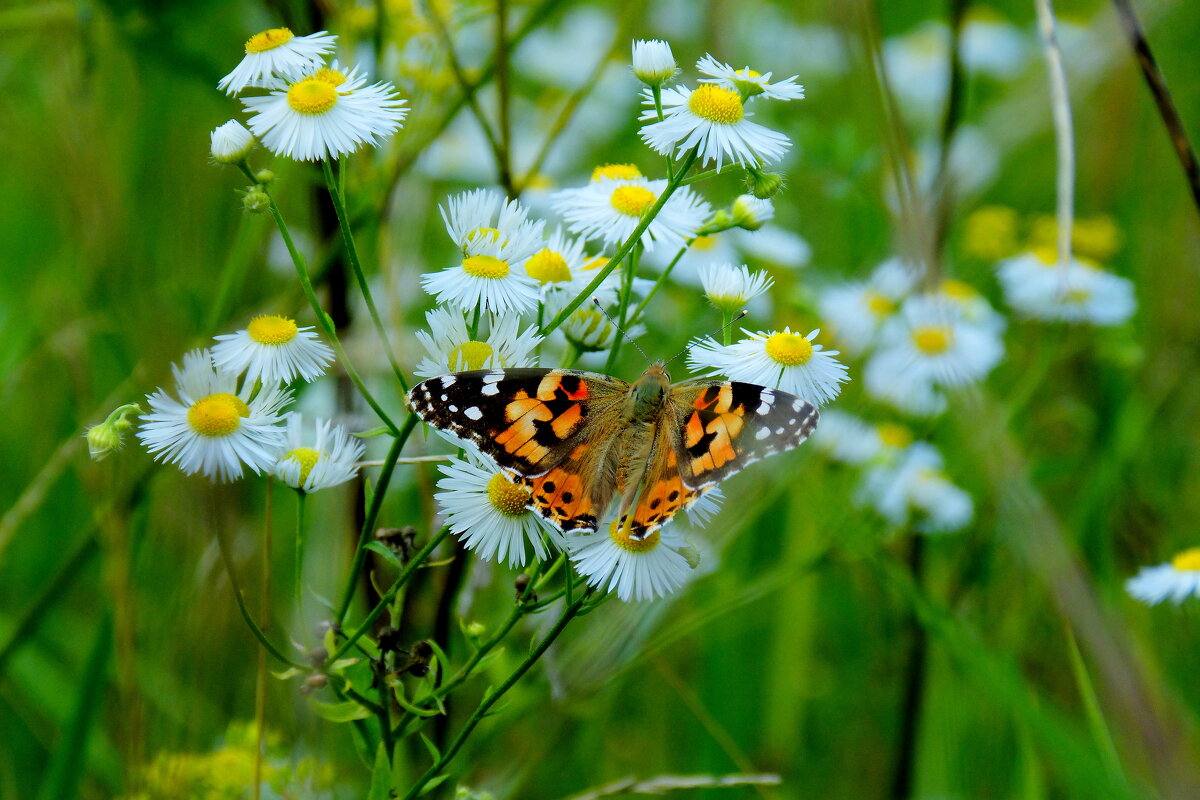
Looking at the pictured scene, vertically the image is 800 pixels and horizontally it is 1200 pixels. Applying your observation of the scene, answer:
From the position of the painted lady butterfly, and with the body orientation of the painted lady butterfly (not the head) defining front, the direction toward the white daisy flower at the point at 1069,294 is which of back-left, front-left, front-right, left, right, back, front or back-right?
front-right

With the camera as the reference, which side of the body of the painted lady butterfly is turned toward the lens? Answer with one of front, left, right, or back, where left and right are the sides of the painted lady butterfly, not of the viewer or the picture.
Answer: back

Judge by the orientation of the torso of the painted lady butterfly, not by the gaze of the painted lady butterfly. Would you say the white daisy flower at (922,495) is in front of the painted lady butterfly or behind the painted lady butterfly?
in front

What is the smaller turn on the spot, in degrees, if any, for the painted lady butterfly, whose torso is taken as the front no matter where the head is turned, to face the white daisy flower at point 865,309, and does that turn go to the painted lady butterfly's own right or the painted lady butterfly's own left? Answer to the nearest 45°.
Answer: approximately 45° to the painted lady butterfly's own right
